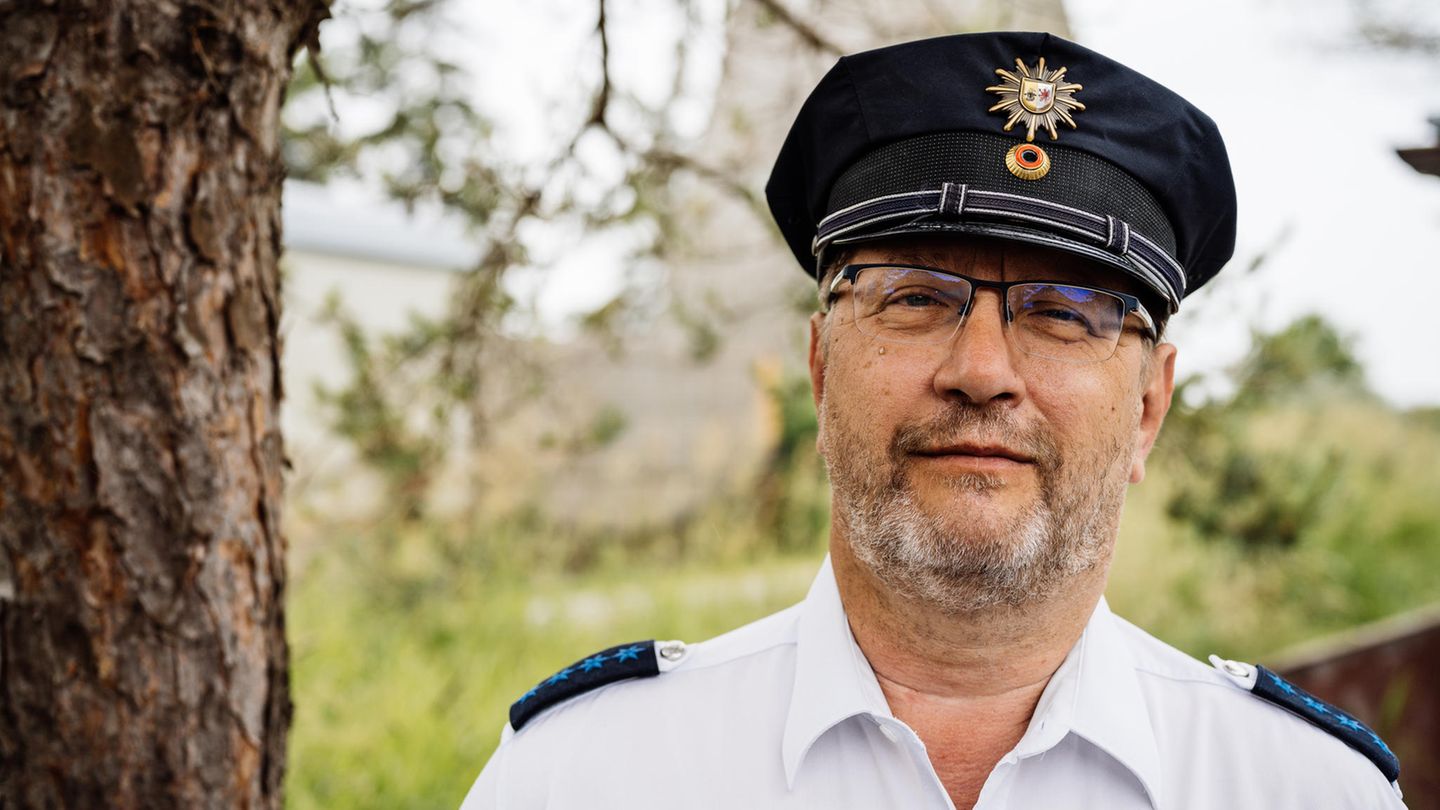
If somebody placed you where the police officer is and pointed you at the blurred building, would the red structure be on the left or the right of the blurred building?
right

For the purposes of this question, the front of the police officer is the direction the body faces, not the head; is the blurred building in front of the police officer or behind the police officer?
behind

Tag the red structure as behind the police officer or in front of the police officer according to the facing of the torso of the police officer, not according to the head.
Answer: behind

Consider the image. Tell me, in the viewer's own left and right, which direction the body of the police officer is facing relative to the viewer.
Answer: facing the viewer

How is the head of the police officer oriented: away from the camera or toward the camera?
toward the camera

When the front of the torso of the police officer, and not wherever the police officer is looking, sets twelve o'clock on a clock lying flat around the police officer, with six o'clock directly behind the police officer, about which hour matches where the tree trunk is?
The tree trunk is roughly at 3 o'clock from the police officer.

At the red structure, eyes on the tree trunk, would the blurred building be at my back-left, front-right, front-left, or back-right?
back-right
